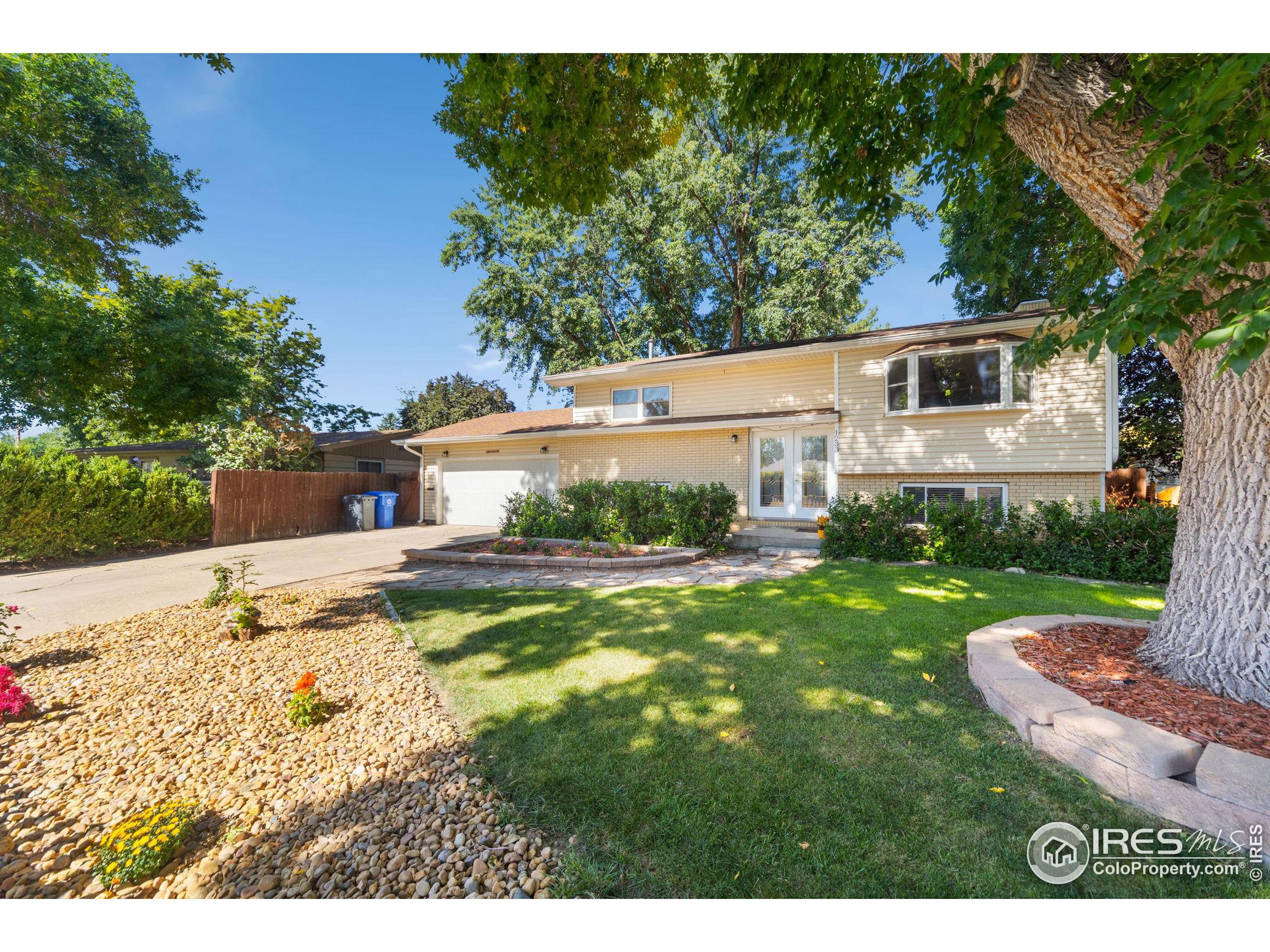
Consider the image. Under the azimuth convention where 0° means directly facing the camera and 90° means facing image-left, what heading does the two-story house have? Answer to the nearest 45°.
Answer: approximately 0°

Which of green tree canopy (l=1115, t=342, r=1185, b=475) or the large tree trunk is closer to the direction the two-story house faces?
the large tree trunk

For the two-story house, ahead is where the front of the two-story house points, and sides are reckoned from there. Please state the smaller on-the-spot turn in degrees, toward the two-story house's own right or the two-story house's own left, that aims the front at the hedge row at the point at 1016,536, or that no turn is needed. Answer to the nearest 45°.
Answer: approximately 45° to the two-story house's own left

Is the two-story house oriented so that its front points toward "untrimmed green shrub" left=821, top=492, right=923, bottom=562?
yes

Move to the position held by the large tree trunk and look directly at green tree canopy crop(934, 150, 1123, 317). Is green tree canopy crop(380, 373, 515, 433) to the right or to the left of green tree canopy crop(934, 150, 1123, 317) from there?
left

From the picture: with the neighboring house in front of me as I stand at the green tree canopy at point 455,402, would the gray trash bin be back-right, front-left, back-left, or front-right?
front-left

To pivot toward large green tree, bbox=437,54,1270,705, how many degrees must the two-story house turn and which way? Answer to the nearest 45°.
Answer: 0° — it already faces it

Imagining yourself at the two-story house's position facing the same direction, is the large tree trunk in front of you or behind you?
in front

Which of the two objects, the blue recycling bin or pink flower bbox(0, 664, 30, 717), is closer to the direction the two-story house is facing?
the pink flower

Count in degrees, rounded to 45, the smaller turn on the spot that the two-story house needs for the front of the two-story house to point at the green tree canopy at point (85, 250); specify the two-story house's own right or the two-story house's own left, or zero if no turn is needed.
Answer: approximately 45° to the two-story house's own right

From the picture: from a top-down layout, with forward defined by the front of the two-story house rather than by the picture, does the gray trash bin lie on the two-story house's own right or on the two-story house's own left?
on the two-story house's own right

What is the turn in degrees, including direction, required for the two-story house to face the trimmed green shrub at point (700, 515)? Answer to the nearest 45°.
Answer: approximately 45° to its right

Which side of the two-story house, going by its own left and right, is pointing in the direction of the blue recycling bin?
right

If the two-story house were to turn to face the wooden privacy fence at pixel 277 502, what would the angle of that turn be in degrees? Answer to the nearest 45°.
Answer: approximately 90° to its right

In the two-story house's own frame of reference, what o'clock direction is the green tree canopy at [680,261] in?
The green tree canopy is roughly at 5 o'clock from the two-story house.

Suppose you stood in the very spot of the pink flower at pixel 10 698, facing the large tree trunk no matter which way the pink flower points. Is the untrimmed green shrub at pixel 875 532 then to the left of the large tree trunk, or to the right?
left

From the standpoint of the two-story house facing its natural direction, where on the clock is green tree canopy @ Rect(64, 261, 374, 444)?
The green tree canopy is roughly at 2 o'clock from the two-story house.

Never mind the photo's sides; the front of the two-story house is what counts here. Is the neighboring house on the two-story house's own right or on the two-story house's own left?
on the two-story house's own right

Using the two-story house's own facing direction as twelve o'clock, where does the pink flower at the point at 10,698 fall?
The pink flower is roughly at 1 o'clock from the two-story house.
